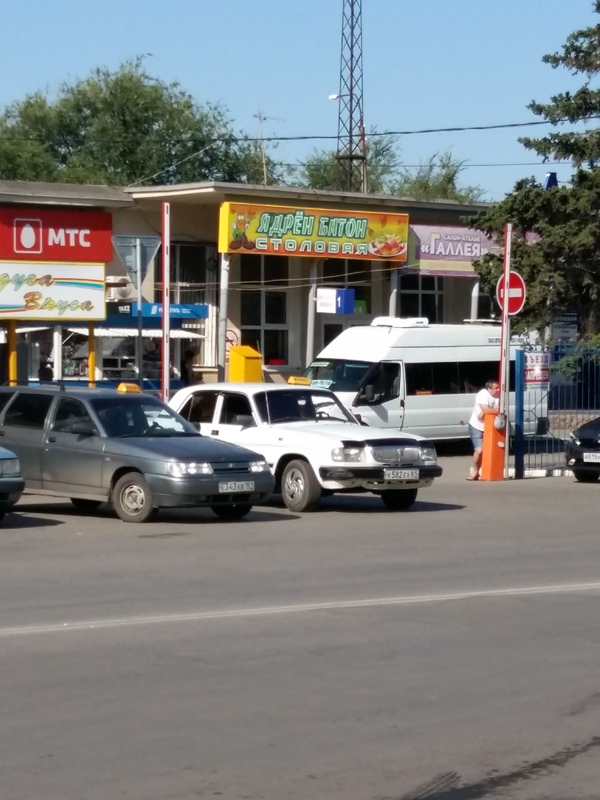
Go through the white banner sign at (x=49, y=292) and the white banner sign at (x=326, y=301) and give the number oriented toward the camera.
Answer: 2

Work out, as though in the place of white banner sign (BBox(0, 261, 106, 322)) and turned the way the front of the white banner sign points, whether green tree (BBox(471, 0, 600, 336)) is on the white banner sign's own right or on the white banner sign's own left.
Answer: on the white banner sign's own left

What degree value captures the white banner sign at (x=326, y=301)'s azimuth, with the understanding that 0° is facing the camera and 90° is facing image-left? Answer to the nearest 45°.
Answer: approximately 0°

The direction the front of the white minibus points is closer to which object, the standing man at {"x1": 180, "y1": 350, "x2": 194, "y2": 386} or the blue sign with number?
the standing man
